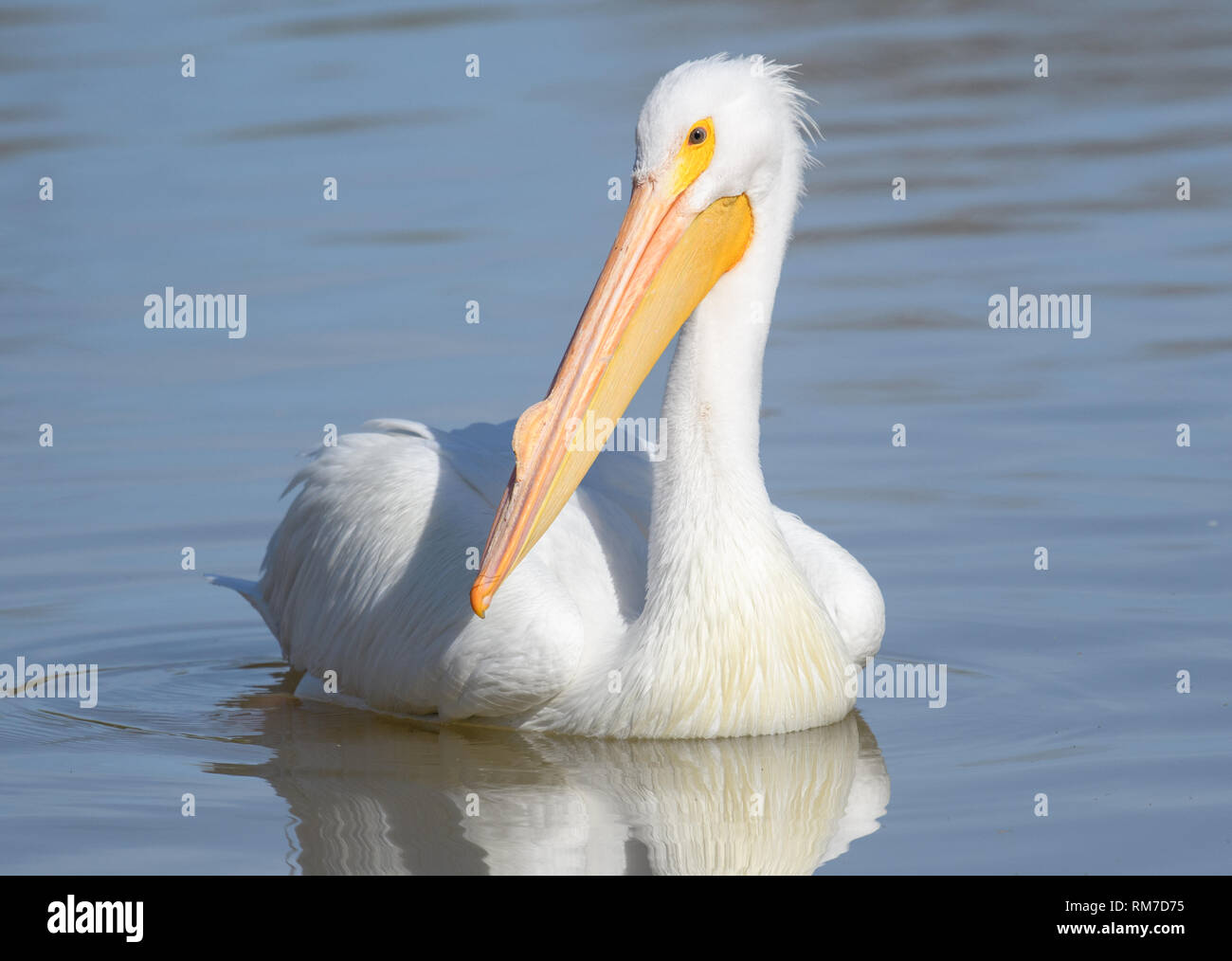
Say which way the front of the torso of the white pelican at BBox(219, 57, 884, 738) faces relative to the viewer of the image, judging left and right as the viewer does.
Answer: facing the viewer and to the right of the viewer
